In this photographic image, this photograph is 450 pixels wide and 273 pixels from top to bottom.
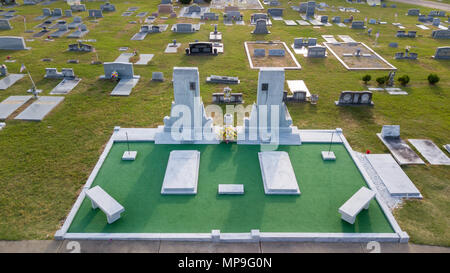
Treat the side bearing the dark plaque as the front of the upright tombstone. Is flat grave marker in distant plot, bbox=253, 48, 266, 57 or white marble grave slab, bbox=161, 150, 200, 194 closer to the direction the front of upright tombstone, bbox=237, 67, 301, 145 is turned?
the white marble grave slab

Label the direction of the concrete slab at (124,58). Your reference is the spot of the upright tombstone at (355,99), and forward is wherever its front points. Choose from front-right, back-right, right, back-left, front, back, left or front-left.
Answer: right

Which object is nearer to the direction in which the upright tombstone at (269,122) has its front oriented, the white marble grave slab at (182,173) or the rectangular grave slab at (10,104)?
the white marble grave slab

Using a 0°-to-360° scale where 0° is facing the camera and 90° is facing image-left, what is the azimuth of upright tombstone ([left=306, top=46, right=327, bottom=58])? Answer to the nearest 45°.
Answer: approximately 0°

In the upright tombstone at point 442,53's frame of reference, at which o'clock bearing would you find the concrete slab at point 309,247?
The concrete slab is roughly at 12 o'clock from the upright tombstone.

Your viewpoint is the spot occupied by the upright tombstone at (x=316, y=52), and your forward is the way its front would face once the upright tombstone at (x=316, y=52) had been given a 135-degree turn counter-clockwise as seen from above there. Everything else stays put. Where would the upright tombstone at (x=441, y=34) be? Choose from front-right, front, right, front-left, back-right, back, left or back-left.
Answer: front

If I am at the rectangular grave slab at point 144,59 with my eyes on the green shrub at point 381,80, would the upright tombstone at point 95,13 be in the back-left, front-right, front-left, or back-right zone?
back-left

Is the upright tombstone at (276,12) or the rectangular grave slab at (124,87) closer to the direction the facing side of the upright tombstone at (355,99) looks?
the rectangular grave slab

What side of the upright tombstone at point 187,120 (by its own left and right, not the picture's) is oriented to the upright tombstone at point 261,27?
back

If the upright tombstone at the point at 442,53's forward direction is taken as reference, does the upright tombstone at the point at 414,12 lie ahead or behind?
behind
